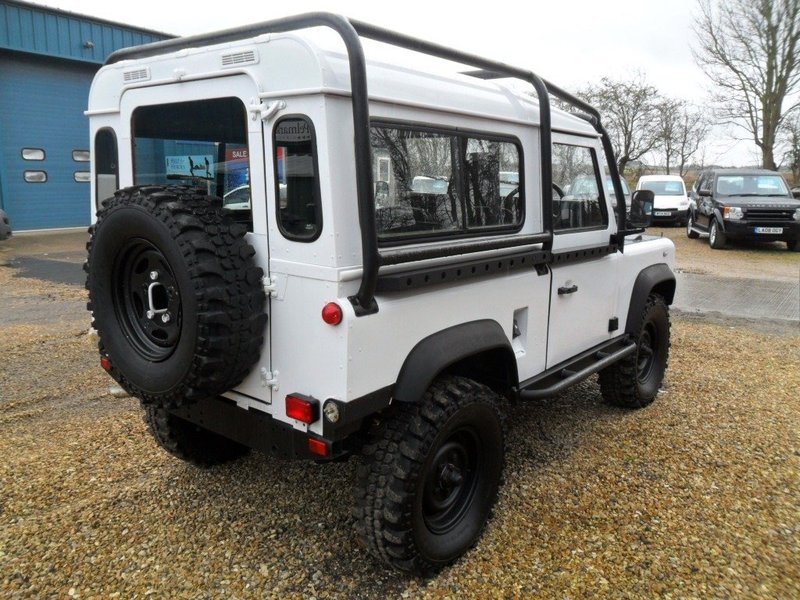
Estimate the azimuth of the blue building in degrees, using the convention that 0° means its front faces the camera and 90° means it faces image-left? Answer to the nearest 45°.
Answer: approximately 0°

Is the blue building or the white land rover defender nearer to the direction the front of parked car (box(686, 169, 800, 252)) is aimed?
the white land rover defender

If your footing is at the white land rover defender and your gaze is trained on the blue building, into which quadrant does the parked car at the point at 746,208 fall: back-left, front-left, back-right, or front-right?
front-right

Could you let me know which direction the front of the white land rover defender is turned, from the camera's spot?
facing away from the viewer and to the right of the viewer

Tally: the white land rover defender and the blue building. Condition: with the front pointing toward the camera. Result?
1

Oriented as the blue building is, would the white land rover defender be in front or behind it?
in front

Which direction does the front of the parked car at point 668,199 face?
toward the camera

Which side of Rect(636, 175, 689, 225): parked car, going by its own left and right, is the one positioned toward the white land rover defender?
front

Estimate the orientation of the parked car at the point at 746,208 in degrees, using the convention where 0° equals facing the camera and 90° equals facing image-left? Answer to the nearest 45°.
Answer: approximately 315°

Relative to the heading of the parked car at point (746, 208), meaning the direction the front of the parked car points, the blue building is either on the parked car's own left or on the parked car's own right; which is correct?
on the parked car's own right

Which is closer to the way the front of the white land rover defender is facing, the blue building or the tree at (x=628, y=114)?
the tree
